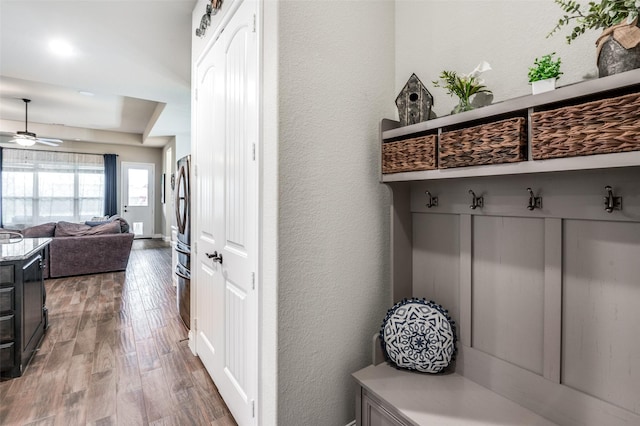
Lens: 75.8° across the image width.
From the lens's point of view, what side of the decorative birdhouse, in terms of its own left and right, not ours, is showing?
front

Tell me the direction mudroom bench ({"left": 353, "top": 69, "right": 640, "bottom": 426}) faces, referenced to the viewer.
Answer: facing the viewer and to the left of the viewer

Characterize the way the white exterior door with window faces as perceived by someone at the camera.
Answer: facing the viewer

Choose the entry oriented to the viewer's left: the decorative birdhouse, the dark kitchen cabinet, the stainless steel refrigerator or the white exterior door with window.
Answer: the stainless steel refrigerator

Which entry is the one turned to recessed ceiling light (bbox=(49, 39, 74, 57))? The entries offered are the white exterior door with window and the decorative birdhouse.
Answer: the white exterior door with window

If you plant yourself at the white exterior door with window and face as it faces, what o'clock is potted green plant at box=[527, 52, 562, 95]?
The potted green plant is roughly at 12 o'clock from the white exterior door with window.

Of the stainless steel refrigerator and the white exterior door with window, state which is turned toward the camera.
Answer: the white exterior door with window

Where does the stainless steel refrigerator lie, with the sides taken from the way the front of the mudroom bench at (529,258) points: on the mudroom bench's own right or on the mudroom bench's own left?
on the mudroom bench's own right

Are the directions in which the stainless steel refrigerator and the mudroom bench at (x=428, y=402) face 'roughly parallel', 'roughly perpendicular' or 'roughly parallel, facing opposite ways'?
roughly parallel

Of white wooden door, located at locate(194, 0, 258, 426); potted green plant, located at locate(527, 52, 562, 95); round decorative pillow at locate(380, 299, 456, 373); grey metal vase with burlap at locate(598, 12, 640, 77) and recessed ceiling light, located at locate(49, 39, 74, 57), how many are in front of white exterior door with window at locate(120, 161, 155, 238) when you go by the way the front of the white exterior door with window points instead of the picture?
5

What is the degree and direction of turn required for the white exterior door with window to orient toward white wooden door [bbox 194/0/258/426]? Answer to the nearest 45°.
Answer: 0° — it already faces it

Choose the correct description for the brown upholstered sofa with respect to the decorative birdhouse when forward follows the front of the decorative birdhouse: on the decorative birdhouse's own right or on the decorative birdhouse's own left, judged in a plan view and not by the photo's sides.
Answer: on the decorative birdhouse's own right
